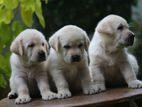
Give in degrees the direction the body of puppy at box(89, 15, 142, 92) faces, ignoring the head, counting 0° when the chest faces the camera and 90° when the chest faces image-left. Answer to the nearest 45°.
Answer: approximately 0°

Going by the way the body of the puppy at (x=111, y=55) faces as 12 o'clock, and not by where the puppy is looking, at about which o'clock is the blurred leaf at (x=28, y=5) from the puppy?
The blurred leaf is roughly at 3 o'clock from the puppy.

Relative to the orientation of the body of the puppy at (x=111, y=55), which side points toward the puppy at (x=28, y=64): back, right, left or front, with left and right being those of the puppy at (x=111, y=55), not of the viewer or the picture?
right

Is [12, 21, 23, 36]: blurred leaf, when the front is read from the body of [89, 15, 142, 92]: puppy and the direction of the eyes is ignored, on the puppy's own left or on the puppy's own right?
on the puppy's own right
